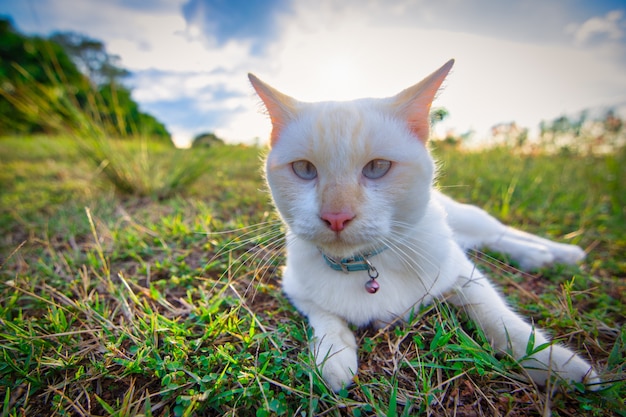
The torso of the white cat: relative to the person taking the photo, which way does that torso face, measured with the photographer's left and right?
facing the viewer

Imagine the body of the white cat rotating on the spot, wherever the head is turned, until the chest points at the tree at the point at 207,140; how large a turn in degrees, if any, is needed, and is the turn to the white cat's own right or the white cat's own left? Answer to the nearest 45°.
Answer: approximately 135° to the white cat's own right
